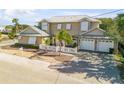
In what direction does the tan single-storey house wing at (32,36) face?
toward the camera

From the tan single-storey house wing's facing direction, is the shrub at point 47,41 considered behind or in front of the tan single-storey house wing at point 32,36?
in front

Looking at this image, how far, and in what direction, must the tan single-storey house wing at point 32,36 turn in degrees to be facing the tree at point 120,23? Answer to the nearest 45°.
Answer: approximately 45° to its left

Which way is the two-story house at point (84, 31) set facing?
toward the camera

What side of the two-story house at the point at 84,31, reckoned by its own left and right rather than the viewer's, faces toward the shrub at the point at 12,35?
right

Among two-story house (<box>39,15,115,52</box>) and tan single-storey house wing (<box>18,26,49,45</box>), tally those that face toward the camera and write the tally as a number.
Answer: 2

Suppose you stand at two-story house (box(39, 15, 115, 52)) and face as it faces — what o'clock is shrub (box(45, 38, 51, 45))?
The shrub is roughly at 3 o'clock from the two-story house.

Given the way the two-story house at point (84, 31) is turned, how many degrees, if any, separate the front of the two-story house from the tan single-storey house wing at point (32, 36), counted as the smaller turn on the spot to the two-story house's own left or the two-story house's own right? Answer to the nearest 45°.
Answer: approximately 90° to the two-story house's own right

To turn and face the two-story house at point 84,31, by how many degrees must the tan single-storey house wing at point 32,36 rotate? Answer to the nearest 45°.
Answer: approximately 45° to its left

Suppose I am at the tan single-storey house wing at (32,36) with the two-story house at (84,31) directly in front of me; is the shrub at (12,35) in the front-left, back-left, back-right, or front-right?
back-left

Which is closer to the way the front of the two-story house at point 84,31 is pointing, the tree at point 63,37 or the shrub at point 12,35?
the tree

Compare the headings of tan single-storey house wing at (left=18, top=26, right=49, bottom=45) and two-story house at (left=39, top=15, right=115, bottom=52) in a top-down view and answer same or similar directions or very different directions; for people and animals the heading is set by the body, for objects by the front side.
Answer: same or similar directions
